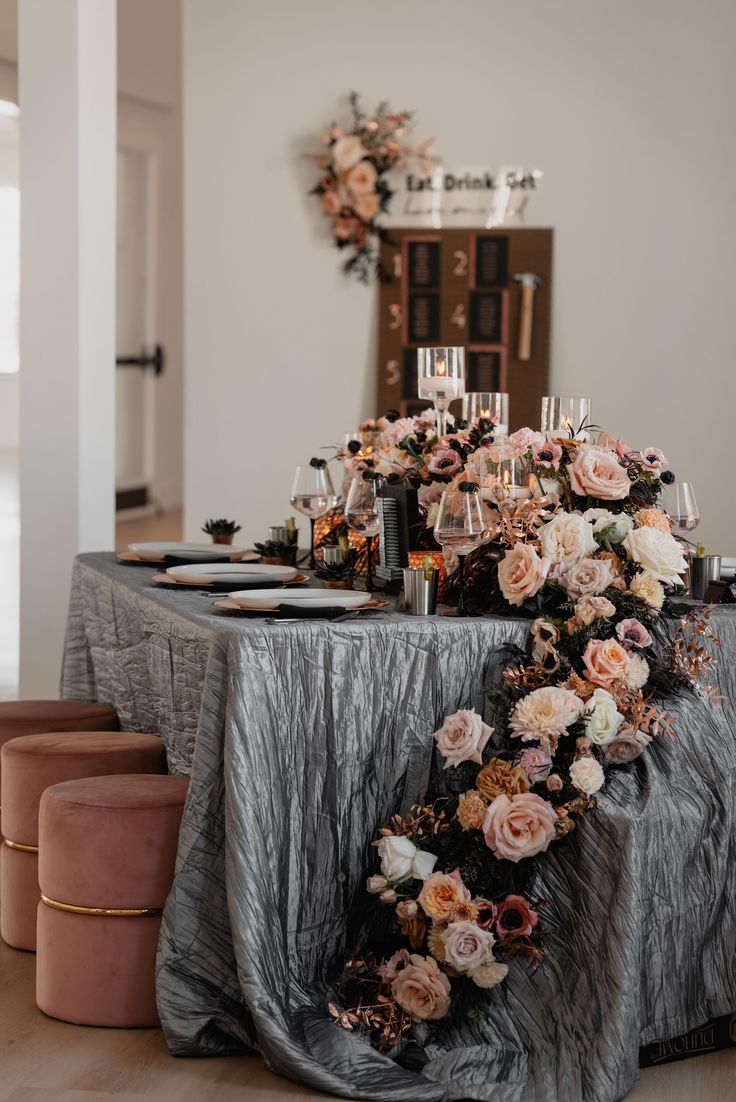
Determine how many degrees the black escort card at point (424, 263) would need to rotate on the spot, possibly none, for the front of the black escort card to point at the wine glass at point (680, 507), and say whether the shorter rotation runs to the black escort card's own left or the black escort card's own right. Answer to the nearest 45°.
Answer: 0° — it already faces it

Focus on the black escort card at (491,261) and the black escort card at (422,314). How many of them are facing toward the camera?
2

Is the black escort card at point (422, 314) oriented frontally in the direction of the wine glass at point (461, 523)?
yes

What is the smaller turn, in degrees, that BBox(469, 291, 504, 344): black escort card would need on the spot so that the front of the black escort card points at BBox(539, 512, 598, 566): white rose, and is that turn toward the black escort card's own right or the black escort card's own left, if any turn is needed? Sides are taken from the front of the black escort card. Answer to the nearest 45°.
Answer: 0° — it already faces it

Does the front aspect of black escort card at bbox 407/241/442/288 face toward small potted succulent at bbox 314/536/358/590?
yes

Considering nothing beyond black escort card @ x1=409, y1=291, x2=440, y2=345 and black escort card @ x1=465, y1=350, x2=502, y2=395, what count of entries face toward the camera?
2

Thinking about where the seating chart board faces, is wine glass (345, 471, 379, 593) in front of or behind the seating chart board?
in front
